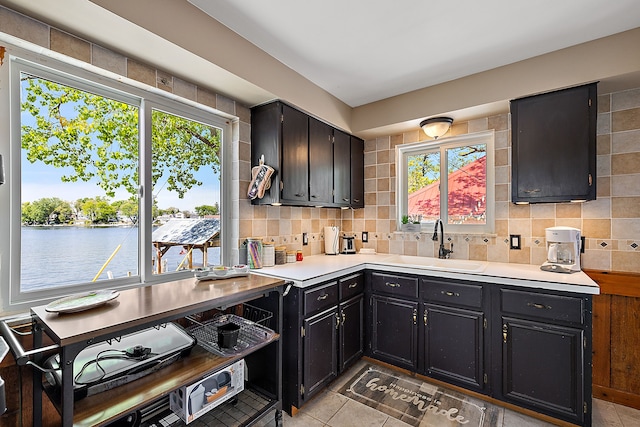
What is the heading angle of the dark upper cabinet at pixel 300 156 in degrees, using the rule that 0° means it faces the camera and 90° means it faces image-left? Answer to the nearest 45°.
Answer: approximately 315°

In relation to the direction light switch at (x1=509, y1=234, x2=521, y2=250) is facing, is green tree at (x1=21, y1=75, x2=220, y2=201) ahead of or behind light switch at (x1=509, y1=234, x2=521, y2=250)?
ahead

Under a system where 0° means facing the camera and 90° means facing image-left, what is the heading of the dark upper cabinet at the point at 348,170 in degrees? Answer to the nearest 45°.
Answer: approximately 315°

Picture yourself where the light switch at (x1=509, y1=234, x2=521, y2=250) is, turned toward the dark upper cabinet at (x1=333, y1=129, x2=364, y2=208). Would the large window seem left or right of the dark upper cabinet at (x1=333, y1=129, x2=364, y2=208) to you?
left

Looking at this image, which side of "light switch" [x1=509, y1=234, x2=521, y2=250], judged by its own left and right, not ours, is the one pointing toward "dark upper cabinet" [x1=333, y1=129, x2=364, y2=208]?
right

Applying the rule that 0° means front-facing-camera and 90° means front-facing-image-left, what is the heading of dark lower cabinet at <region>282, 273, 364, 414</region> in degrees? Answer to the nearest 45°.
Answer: approximately 315°
